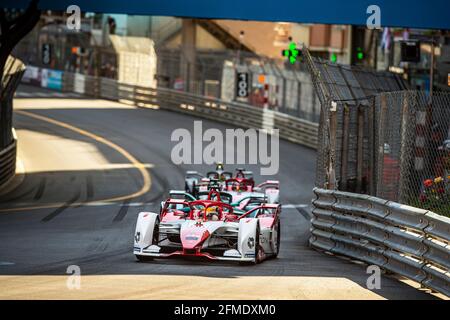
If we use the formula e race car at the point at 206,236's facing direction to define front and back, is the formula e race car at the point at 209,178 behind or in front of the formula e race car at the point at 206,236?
behind

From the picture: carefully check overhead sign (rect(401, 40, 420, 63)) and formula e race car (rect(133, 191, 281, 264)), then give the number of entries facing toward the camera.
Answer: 2

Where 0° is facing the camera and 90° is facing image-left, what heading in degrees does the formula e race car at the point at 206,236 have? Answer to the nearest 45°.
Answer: approximately 0°
